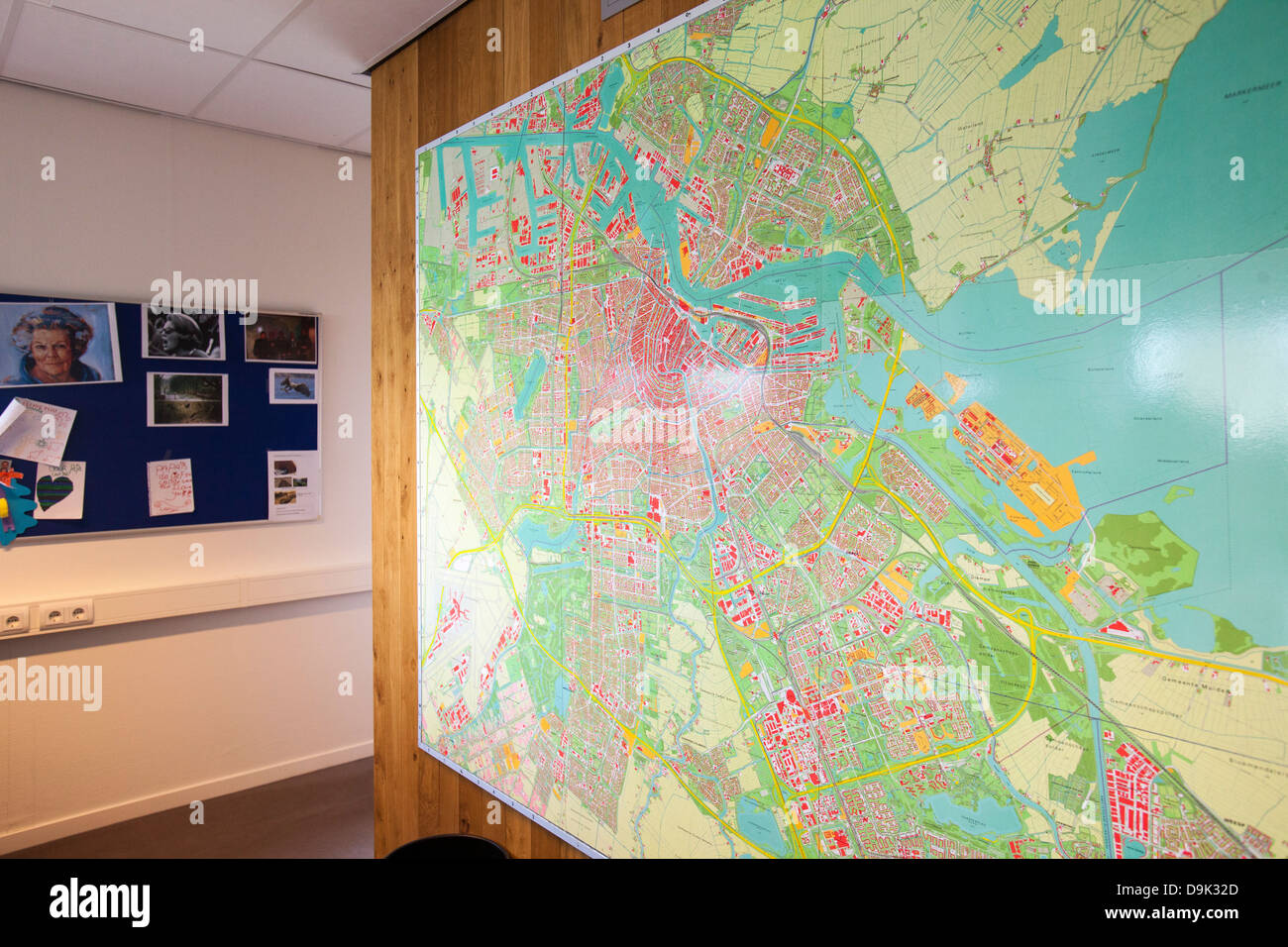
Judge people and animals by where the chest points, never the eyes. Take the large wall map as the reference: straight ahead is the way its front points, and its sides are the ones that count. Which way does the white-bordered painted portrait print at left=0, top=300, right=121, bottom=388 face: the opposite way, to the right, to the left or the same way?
to the left

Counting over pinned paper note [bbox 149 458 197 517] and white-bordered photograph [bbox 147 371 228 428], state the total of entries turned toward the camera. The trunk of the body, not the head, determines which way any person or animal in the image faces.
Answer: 2

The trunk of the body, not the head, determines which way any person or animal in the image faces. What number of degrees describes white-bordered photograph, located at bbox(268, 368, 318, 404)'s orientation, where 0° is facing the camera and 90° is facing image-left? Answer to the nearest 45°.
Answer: approximately 0°

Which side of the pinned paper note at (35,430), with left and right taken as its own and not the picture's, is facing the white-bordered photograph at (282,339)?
left

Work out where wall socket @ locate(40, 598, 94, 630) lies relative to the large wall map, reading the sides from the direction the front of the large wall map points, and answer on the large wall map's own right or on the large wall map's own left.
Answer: on the large wall map's own right

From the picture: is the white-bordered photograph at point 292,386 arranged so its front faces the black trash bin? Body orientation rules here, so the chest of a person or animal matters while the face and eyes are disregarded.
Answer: yes
